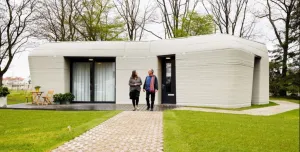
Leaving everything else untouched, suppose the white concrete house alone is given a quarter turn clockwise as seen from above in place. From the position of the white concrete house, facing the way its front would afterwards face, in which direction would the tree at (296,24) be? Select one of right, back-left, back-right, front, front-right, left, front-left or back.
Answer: back-right

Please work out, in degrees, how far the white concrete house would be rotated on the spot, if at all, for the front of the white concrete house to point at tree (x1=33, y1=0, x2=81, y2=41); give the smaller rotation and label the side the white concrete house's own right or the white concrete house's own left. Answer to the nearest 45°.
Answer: approximately 135° to the white concrete house's own right

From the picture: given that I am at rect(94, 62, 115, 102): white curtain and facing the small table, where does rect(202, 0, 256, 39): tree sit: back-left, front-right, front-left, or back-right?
back-right

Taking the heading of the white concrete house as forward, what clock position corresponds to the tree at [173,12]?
The tree is roughly at 6 o'clock from the white concrete house.

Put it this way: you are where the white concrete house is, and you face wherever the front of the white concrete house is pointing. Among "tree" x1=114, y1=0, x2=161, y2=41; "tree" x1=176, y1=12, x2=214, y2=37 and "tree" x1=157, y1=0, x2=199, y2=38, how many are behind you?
3

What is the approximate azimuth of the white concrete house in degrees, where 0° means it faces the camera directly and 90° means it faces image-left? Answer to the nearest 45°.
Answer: approximately 0°

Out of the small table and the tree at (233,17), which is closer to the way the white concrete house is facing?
the small table

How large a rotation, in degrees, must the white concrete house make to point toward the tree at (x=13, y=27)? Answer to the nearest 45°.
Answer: approximately 135° to its right

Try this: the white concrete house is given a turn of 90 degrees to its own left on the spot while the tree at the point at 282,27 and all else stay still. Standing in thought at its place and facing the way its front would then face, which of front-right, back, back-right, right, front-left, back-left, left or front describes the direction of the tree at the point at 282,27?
front-left

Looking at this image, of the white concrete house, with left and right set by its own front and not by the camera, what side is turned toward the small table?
right

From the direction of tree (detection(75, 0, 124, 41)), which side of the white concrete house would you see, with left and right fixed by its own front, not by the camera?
back

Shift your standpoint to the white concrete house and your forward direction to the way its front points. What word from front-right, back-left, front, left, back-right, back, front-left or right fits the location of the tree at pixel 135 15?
back
